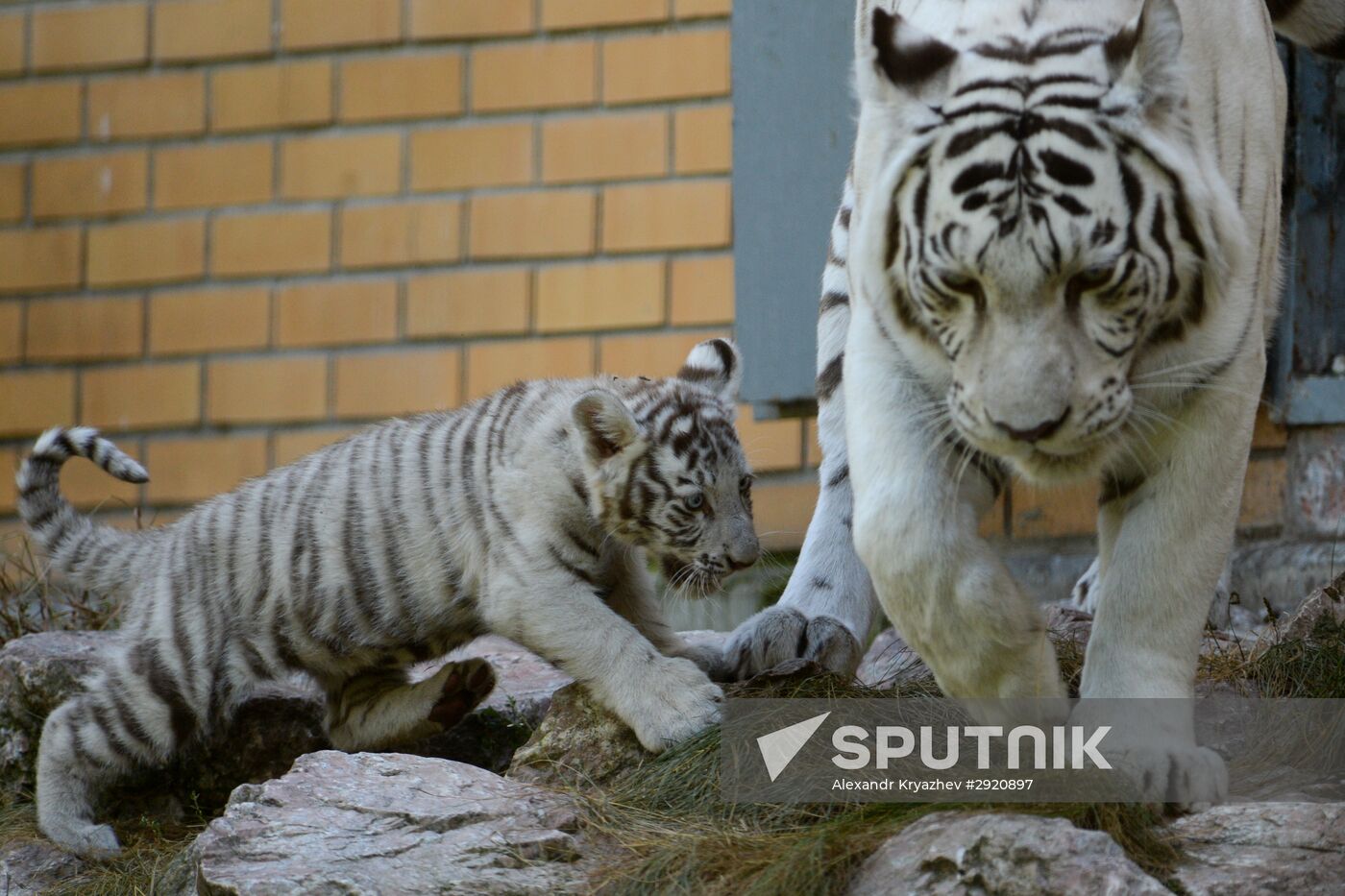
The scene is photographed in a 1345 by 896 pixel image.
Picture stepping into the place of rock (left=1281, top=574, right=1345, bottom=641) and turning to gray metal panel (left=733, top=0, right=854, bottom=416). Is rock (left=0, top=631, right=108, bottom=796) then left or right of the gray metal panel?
left

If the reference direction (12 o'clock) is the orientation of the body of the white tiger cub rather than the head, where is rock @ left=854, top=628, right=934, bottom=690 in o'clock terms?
The rock is roughly at 12 o'clock from the white tiger cub.

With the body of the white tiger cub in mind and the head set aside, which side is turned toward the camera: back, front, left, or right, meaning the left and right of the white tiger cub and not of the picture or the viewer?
right

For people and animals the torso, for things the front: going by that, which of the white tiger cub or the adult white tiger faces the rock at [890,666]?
the white tiger cub

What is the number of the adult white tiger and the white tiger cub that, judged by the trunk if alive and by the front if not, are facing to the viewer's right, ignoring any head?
1

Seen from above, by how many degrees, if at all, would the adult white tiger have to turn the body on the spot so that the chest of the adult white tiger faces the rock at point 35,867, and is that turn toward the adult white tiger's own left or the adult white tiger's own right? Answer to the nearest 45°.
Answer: approximately 90° to the adult white tiger's own right

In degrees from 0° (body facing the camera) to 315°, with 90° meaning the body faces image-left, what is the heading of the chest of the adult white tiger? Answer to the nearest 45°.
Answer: approximately 0°
